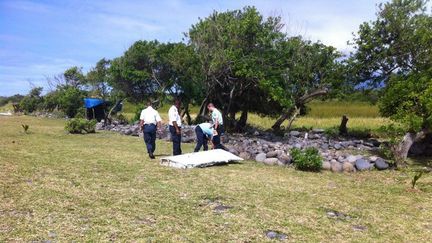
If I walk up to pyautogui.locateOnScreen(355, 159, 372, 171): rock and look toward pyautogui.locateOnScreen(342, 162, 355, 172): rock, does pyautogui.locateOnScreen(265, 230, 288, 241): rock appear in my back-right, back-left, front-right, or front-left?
front-left

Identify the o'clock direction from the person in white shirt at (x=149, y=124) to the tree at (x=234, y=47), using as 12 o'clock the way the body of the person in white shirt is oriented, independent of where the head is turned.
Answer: The tree is roughly at 1 o'clock from the person in white shirt.

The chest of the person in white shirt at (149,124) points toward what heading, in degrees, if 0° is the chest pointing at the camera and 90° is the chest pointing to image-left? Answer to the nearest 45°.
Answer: approximately 180°

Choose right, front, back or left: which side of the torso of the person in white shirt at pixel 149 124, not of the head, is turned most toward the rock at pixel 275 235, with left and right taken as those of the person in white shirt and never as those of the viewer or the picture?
back

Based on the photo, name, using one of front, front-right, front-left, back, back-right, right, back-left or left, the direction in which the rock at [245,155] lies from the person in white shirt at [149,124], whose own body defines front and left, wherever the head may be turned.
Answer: right

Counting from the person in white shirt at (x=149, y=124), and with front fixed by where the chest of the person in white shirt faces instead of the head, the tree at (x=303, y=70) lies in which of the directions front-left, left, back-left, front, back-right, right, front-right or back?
front-right

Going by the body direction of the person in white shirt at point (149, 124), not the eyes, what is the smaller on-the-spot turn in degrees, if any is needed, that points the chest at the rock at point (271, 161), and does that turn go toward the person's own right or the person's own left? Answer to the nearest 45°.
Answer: approximately 90° to the person's own right

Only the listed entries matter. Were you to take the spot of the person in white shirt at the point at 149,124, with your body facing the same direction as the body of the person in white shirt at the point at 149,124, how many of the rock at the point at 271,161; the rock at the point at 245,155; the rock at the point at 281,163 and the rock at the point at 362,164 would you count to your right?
4

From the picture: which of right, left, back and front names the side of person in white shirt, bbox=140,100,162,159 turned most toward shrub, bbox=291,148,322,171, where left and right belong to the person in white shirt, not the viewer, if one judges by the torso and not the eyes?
right

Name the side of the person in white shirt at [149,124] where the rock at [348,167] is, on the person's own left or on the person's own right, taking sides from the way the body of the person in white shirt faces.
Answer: on the person's own right

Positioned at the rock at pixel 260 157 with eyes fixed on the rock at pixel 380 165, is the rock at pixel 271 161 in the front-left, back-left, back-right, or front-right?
front-right

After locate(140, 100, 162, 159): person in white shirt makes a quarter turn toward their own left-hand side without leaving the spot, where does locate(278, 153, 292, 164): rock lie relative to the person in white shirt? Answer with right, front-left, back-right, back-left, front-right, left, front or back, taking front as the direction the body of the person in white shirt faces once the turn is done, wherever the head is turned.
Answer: back
